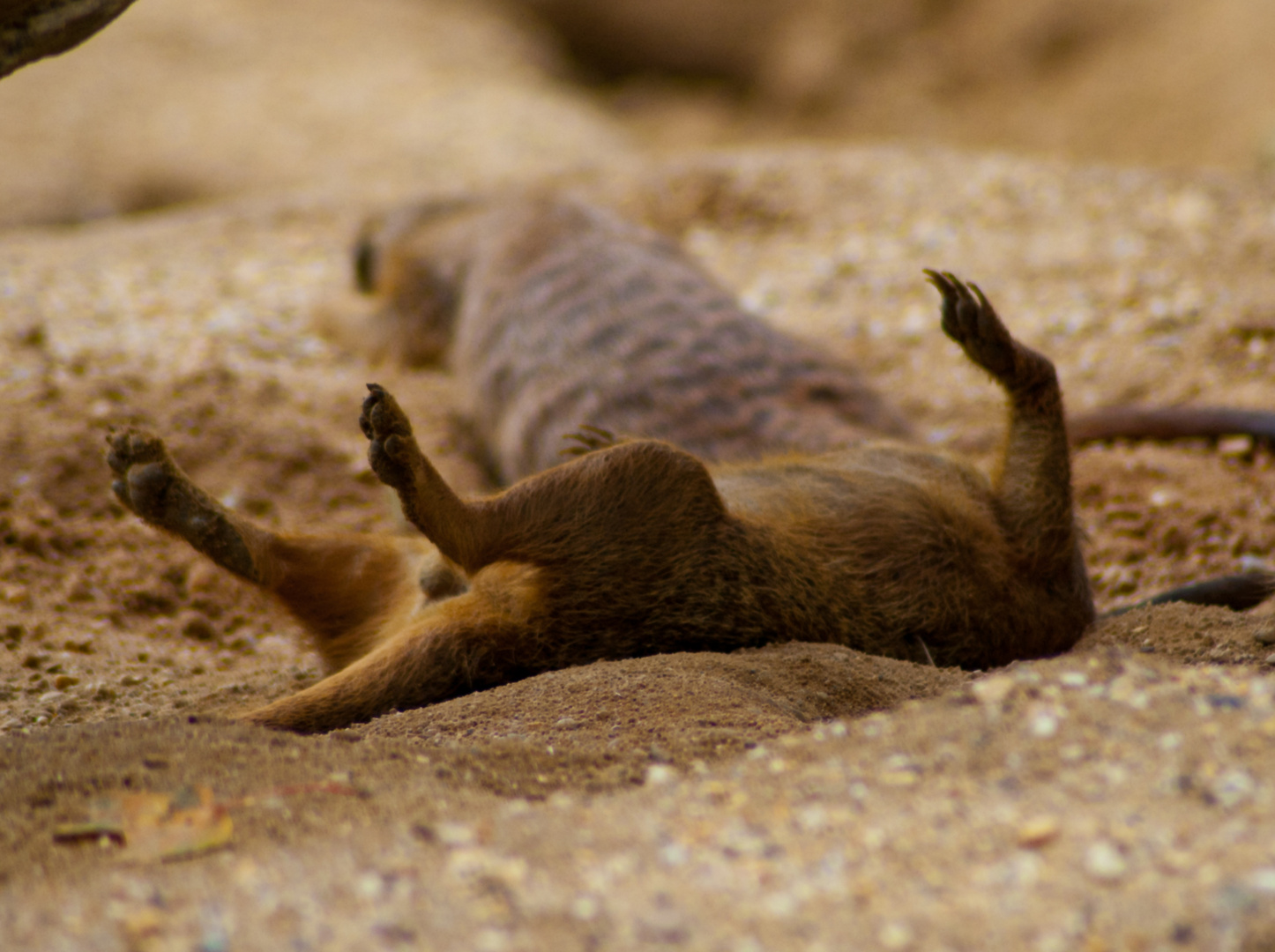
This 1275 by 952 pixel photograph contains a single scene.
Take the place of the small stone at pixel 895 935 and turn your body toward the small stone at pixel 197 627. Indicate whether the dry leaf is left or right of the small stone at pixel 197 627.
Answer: left

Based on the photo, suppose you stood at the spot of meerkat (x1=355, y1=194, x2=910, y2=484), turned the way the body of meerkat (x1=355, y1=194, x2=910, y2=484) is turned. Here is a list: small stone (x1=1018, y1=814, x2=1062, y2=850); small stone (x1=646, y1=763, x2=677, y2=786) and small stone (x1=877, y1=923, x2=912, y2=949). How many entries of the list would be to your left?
3

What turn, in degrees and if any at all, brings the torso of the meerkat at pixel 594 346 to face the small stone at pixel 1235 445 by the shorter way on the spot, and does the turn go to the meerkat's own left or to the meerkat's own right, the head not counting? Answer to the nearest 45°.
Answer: approximately 180°

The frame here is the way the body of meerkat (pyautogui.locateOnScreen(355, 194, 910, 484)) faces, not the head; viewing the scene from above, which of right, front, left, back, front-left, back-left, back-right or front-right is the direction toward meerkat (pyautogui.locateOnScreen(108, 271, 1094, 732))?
left

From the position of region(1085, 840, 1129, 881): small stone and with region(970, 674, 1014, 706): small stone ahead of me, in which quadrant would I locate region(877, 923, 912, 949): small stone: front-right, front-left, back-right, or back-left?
back-left

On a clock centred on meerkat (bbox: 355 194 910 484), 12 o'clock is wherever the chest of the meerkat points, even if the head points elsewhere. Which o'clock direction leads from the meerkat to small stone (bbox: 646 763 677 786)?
The small stone is roughly at 9 o'clock from the meerkat.

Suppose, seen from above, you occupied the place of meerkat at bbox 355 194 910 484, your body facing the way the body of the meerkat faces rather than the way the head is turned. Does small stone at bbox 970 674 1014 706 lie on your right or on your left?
on your left

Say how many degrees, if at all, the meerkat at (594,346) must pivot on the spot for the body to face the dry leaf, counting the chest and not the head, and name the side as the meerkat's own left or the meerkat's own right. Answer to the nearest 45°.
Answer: approximately 90° to the meerkat's own left

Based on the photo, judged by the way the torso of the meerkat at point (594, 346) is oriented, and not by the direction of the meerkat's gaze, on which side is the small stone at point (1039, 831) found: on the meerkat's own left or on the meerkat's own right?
on the meerkat's own left

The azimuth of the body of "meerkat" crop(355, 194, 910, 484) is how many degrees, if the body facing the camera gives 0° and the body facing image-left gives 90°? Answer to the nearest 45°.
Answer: approximately 90°
